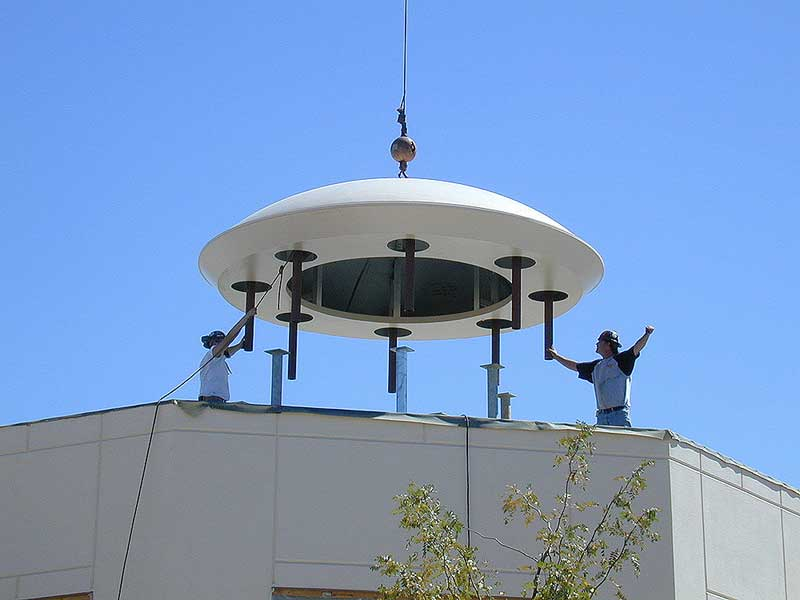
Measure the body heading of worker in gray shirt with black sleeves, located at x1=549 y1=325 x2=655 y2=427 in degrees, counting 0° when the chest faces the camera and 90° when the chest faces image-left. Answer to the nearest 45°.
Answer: approximately 45°

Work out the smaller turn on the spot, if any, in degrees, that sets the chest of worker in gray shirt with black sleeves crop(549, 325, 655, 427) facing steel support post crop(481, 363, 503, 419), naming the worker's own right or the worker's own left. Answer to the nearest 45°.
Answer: approximately 90° to the worker's own right

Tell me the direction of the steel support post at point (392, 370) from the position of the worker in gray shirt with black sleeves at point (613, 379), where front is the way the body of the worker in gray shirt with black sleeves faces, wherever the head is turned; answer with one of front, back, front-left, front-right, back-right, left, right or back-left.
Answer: right

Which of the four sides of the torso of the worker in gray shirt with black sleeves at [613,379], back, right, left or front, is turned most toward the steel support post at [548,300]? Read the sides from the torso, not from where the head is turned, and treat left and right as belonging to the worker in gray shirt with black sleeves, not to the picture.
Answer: right

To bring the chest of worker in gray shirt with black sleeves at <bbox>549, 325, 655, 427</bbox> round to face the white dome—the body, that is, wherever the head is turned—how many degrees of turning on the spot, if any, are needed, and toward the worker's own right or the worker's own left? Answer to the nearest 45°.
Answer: approximately 45° to the worker's own right

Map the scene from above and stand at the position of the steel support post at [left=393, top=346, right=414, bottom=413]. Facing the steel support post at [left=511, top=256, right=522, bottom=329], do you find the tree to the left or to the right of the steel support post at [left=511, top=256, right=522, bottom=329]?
right

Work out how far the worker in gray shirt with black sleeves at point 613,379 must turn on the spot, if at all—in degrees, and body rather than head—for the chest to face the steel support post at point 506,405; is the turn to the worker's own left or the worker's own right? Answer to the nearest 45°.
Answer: approximately 90° to the worker's own right

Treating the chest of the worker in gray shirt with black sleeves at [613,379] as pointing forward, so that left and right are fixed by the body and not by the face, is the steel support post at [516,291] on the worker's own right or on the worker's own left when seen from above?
on the worker's own right

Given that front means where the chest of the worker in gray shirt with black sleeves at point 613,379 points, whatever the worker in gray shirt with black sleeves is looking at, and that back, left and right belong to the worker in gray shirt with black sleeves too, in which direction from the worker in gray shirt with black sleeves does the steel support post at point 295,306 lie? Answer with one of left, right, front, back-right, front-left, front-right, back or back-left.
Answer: front-right

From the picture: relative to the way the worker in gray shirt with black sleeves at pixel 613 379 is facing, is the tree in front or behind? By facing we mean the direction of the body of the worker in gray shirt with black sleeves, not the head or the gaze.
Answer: in front
